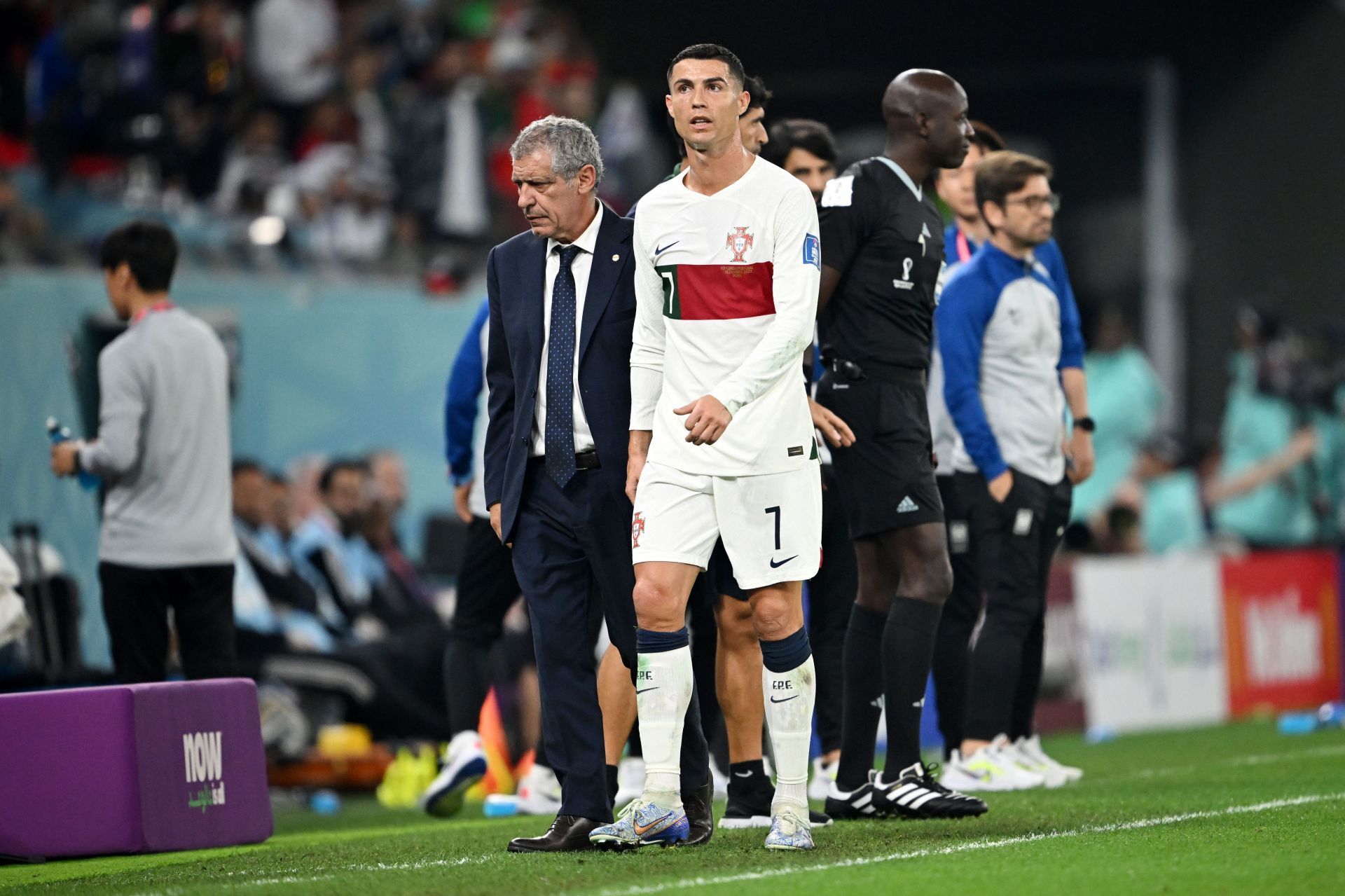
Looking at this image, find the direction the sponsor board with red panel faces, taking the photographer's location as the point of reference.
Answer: facing the viewer

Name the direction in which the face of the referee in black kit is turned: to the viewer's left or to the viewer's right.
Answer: to the viewer's right

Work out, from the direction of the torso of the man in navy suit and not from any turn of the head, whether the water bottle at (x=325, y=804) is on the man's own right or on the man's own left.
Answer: on the man's own right

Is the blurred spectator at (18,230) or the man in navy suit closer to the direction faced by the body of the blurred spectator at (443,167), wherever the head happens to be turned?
the man in navy suit

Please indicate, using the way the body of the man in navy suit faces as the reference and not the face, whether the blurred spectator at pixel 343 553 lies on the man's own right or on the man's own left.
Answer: on the man's own right

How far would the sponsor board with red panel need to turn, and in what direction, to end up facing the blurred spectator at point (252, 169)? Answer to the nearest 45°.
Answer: approximately 90° to its right

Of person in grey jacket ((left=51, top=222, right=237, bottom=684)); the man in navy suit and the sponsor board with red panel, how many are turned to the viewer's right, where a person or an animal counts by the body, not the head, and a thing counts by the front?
0

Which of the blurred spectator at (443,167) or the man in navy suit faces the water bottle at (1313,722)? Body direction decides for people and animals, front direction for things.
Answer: the blurred spectator

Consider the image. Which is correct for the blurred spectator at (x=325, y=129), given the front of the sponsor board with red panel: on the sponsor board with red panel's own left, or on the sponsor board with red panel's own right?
on the sponsor board with red panel's own right

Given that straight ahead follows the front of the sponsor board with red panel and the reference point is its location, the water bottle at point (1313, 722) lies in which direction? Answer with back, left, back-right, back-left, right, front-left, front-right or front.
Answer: front

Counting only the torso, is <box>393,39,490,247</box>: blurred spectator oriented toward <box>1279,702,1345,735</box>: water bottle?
yes

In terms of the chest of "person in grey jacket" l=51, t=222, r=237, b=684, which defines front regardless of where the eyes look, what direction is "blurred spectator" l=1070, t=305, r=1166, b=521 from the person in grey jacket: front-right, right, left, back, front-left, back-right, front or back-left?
right
